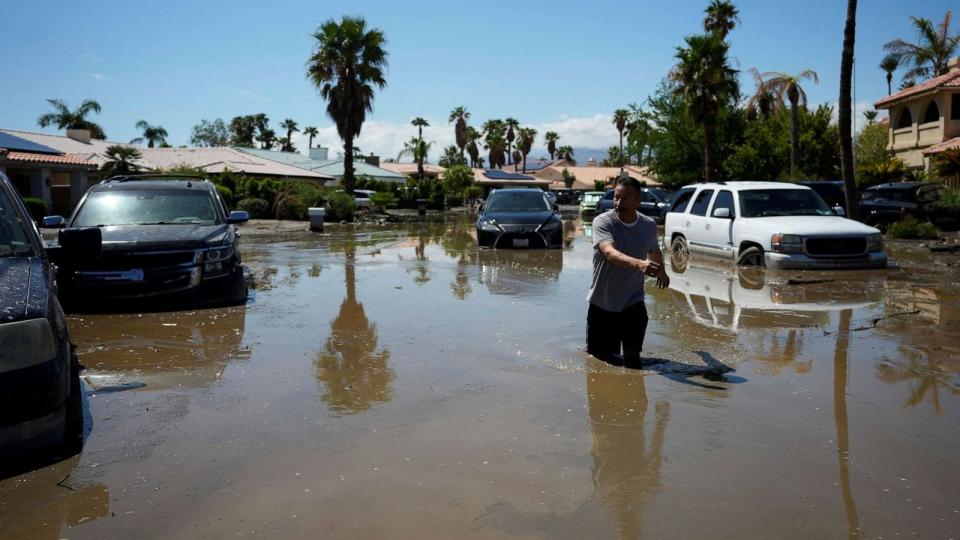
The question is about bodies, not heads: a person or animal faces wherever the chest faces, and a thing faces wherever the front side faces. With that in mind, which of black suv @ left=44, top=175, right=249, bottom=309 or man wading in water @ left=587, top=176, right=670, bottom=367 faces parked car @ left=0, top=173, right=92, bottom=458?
the black suv

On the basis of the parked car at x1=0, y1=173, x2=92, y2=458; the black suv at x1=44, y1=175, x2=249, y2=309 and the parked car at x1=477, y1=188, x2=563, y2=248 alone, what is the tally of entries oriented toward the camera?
3

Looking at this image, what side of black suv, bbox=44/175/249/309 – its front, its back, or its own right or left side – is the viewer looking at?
front

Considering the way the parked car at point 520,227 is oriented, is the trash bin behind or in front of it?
behind

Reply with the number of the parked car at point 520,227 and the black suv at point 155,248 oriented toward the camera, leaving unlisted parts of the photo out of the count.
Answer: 2

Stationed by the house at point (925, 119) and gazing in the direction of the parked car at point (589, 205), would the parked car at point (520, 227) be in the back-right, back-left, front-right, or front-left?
front-left

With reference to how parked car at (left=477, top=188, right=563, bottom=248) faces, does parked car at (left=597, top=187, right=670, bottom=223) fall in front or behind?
behind

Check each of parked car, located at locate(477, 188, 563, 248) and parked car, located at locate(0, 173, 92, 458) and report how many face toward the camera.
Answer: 2

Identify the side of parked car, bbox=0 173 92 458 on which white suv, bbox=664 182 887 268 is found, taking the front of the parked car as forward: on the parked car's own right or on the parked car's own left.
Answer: on the parked car's own left

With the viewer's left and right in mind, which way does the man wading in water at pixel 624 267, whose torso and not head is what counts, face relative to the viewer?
facing the viewer and to the right of the viewer

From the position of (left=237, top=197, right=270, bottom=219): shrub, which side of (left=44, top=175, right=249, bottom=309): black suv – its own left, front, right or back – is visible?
back

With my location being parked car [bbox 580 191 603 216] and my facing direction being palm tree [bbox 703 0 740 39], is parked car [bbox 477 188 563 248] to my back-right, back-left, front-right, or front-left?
back-right

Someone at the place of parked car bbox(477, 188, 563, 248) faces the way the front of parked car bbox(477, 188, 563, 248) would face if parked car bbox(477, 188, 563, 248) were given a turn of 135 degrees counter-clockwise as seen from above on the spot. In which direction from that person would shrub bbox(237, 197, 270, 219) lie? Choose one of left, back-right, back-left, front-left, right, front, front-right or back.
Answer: left

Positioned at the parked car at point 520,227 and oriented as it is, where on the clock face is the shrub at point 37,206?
The shrub is roughly at 4 o'clock from the parked car.
